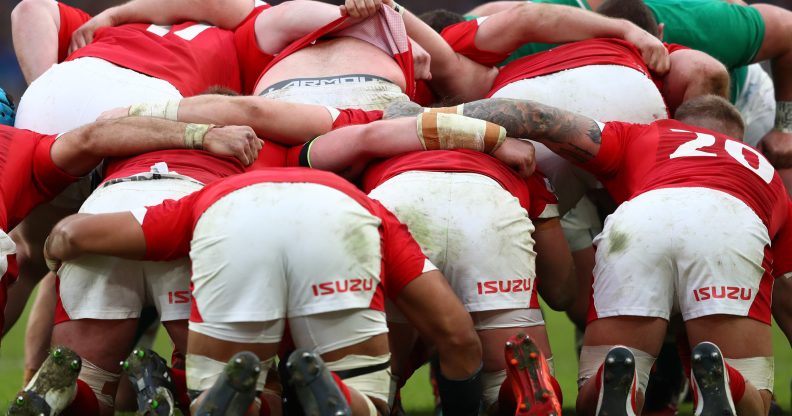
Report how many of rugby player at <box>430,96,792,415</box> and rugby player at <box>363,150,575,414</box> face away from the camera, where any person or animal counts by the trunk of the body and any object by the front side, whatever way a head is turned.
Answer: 2

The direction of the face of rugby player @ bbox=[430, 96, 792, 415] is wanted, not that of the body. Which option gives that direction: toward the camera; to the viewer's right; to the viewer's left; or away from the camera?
away from the camera

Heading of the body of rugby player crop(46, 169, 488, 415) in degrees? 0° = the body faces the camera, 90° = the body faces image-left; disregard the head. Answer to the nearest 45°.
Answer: approximately 180°

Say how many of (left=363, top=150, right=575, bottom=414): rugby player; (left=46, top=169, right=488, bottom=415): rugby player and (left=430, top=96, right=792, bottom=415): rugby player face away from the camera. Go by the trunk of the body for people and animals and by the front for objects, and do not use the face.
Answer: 3

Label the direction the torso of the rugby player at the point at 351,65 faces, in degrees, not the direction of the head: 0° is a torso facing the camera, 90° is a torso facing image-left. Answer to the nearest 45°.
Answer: approximately 180°

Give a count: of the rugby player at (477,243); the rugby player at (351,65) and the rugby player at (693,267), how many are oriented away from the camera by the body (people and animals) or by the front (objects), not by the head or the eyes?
3

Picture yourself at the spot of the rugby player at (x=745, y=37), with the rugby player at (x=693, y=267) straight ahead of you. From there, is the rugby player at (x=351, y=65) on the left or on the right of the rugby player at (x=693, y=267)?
right

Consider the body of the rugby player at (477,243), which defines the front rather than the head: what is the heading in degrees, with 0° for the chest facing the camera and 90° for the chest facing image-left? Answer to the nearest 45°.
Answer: approximately 180°

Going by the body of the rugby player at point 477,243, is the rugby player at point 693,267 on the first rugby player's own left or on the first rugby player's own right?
on the first rugby player's own right

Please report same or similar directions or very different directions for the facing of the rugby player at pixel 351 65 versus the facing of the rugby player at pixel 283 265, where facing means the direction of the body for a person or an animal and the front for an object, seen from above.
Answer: same or similar directions

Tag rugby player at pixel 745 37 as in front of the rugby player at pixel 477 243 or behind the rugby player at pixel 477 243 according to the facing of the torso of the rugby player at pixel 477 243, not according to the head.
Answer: in front

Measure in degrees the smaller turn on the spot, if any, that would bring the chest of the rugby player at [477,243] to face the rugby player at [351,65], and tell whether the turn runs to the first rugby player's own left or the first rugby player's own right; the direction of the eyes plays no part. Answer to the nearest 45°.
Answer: approximately 45° to the first rugby player's own left

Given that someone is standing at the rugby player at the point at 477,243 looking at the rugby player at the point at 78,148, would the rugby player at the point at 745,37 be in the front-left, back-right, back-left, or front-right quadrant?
back-right

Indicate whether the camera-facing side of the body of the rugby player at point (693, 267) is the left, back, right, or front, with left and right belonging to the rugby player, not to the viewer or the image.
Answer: back

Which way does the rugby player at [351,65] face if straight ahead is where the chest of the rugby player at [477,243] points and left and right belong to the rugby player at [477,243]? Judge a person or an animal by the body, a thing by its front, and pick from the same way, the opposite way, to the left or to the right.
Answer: the same way
